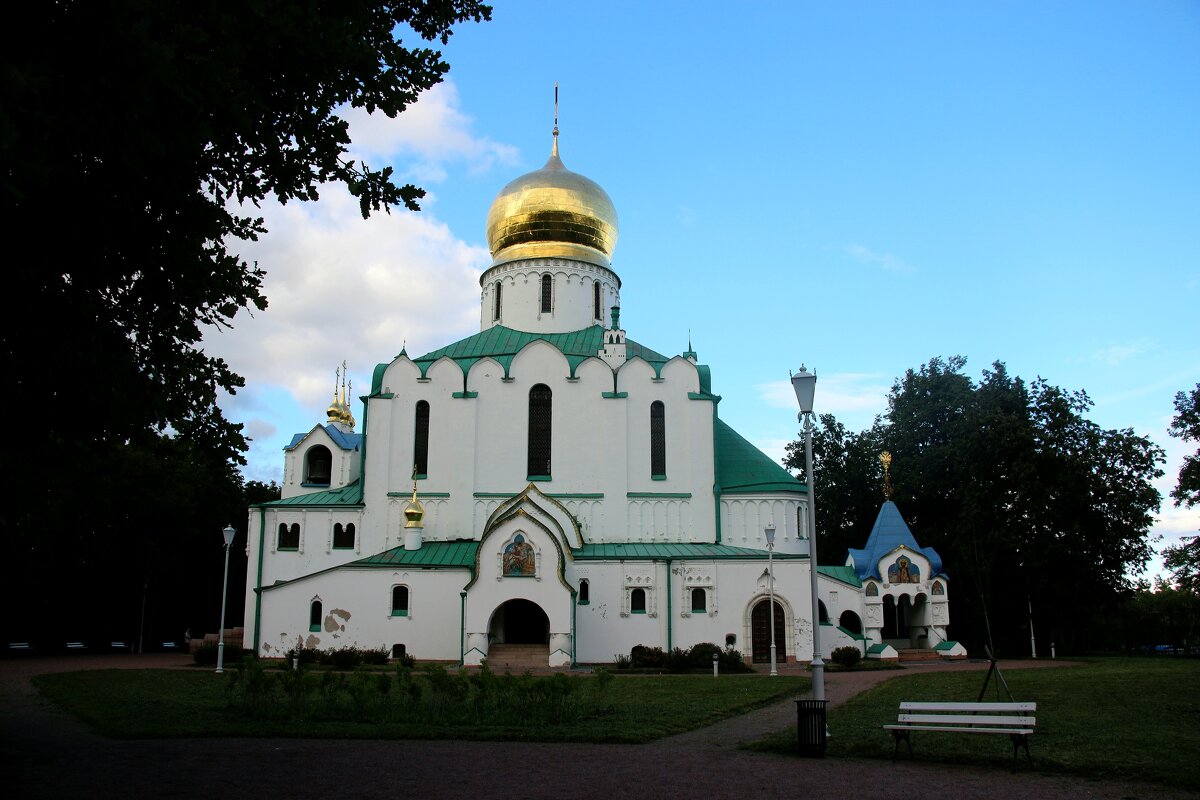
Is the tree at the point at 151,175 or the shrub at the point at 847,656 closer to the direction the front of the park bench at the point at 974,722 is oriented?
the tree

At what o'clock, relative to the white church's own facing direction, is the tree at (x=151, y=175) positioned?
The tree is roughly at 12 o'clock from the white church.

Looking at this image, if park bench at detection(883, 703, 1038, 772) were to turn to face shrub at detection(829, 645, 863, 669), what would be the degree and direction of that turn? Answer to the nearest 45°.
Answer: approximately 135° to its right

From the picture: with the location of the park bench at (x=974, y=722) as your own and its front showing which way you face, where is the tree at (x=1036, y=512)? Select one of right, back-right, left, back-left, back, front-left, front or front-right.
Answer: back-right

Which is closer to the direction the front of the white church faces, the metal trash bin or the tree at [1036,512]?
the metal trash bin

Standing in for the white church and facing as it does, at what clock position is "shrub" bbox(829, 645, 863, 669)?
The shrub is roughly at 10 o'clock from the white church.

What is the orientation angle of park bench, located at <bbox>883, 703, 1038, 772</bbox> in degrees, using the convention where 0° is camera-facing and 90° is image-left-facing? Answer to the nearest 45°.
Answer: approximately 45°

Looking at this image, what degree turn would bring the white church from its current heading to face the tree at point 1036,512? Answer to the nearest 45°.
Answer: approximately 90° to its left
